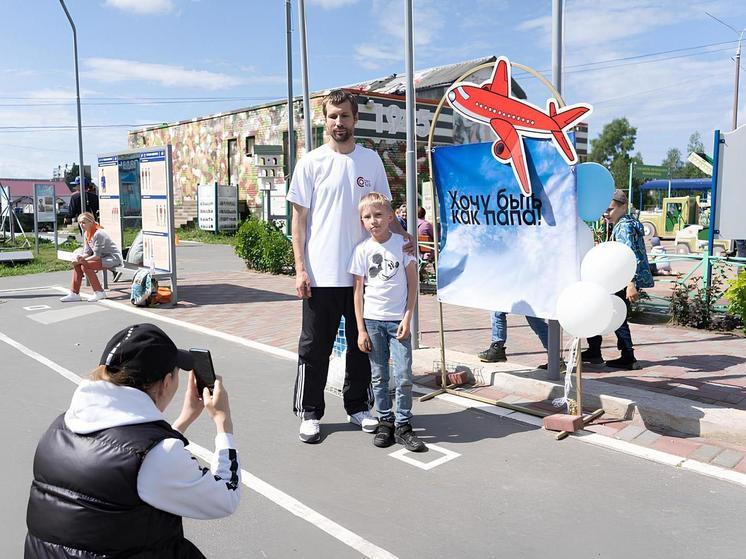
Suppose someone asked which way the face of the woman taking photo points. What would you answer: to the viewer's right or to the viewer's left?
to the viewer's right

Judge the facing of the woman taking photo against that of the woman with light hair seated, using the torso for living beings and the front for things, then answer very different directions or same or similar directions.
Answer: very different directions

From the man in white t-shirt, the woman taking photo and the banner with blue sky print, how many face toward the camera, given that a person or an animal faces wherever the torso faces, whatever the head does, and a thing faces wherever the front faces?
2

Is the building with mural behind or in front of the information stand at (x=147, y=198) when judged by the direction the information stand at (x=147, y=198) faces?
behind

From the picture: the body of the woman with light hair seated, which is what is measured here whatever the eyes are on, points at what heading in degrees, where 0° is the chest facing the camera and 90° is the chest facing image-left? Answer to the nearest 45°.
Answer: approximately 45°

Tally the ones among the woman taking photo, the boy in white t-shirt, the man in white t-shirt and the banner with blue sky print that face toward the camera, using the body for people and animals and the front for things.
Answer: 3

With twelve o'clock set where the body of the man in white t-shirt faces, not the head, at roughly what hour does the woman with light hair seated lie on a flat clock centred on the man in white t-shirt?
The woman with light hair seated is roughly at 5 o'clock from the man in white t-shirt.

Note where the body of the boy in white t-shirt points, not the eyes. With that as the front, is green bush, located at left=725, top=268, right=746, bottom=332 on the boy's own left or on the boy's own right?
on the boy's own left

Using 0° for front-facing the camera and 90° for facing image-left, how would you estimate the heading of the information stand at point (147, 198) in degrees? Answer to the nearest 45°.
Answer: approximately 45°
